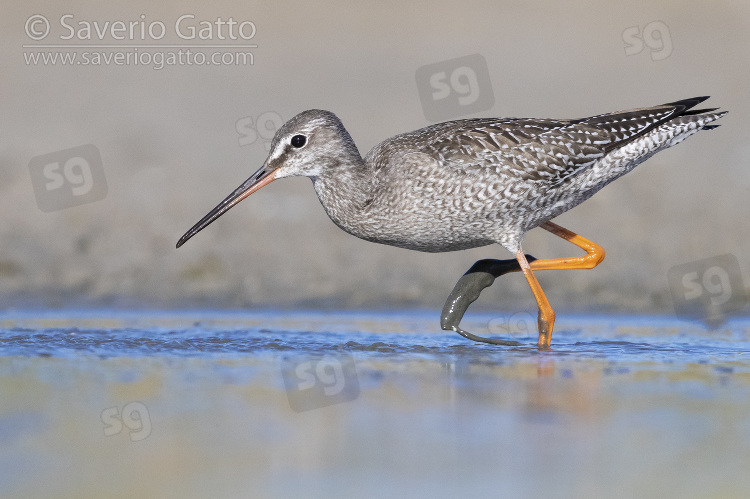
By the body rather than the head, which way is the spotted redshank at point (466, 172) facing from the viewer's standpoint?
to the viewer's left
